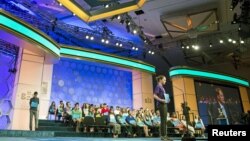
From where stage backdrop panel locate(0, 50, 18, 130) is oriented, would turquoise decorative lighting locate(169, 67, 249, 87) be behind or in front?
in front

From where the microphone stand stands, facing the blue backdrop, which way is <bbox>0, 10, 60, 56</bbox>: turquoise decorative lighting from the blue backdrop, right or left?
left

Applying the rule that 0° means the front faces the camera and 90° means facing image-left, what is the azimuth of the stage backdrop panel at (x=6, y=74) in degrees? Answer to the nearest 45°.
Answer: approximately 315°

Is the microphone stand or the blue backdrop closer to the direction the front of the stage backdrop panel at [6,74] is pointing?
the microphone stand
